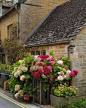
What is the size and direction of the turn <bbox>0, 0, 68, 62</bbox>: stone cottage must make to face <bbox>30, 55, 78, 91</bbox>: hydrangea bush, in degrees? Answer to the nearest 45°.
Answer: approximately 45° to its left

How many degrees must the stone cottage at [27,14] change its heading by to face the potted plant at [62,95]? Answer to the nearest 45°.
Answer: approximately 45° to its left

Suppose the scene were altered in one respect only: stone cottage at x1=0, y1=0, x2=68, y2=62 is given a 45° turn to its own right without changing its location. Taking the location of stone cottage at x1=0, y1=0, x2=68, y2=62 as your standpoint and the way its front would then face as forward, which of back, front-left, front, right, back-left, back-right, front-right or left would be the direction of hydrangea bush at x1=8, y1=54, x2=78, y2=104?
left
